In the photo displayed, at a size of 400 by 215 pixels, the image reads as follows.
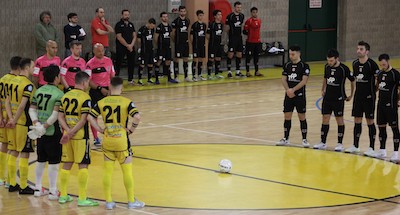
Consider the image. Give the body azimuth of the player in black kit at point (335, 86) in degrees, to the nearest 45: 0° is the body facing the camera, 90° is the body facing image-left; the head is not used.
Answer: approximately 45°

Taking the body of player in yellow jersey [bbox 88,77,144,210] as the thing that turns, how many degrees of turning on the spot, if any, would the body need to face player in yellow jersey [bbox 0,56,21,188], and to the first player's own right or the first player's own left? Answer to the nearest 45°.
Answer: approximately 45° to the first player's own left

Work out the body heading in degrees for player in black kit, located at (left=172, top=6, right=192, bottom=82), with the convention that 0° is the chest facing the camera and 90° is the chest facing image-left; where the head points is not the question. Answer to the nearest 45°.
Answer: approximately 0°

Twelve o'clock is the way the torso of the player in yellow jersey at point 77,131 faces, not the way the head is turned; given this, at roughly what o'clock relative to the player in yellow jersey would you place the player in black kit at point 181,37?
The player in black kit is roughly at 11 o'clock from the player in yellow jersey.

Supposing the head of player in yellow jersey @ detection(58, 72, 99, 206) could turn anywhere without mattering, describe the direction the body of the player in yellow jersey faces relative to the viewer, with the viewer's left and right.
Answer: facing away from the viewer and to the right of the viewer

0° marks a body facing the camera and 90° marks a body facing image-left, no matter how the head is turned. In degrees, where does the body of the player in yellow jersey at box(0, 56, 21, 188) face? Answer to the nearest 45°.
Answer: approximately 225°

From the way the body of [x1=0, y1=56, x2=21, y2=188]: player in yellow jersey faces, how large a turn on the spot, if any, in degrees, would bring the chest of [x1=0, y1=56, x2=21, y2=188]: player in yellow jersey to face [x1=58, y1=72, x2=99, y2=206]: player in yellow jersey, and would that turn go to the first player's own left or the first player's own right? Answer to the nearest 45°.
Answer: approximately 90° to the first player's own right

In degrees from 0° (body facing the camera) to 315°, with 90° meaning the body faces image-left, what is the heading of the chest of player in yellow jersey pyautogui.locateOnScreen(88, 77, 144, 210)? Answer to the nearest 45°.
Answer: approximately 180°

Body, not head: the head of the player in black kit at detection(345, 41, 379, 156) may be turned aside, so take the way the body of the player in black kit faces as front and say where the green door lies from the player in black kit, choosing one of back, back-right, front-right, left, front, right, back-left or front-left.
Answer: back-right
